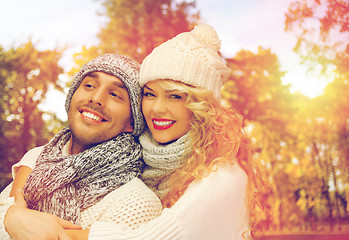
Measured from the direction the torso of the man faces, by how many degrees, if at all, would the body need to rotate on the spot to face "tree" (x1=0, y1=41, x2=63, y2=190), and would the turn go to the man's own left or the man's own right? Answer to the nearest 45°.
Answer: approximately 135° to the man's own right

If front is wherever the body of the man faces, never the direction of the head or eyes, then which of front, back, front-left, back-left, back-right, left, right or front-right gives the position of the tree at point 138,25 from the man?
back-right

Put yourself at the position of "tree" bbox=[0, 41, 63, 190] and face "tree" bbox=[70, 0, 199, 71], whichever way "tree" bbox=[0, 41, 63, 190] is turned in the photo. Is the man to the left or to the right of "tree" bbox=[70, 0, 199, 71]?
right

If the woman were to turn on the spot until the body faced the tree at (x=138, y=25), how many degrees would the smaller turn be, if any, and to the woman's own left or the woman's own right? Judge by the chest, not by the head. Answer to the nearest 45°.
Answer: approximately 135° to the woman's own right

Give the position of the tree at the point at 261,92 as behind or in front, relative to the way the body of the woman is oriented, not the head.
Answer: behind

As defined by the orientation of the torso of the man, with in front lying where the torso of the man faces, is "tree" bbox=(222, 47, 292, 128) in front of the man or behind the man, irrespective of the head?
behind

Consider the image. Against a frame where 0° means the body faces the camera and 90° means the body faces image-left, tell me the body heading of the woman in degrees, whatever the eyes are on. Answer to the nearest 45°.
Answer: approximately 45°
